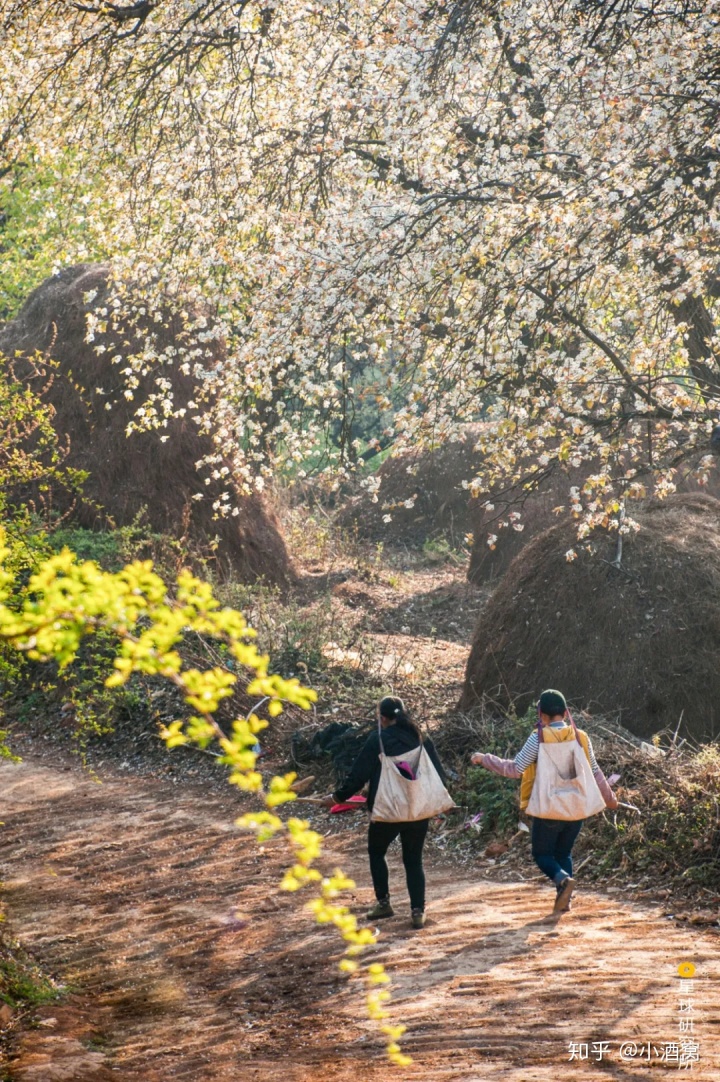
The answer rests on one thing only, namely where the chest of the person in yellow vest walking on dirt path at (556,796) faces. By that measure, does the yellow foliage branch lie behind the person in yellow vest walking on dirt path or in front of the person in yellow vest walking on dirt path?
behind

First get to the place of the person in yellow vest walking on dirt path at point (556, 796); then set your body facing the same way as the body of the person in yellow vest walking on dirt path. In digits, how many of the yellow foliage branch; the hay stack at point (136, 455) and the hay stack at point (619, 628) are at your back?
1

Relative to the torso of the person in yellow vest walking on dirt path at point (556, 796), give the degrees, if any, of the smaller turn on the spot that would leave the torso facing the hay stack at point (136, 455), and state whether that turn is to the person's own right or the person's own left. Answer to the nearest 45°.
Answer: approximately 45° to the person's own left

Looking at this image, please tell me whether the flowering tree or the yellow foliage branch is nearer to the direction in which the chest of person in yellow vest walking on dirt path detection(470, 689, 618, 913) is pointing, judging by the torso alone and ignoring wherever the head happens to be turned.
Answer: the flowering tree

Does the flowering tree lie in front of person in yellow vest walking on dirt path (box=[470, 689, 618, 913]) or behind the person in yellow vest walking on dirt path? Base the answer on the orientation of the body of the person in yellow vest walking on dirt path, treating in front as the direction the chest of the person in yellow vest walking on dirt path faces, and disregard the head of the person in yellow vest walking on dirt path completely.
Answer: in front

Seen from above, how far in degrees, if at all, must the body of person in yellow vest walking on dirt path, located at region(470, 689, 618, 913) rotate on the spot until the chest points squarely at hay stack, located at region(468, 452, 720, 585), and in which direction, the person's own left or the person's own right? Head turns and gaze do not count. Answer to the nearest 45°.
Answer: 0° — they already face it

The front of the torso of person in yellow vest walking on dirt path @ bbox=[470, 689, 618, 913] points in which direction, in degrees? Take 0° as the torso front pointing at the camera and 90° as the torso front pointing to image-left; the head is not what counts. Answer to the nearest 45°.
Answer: approximately 180°

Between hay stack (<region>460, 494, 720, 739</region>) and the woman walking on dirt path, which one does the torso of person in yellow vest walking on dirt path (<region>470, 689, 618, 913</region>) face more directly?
the hay stack

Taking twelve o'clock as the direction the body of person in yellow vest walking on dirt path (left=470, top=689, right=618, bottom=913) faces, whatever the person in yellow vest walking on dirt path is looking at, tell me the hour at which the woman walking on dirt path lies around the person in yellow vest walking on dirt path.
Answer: The woman walking on dirt path is roughly at 9 o'clock from the person in yellow vest walking on dirt path.

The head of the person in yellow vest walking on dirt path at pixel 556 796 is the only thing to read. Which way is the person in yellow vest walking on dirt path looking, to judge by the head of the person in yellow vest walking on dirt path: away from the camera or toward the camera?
away from the camera
